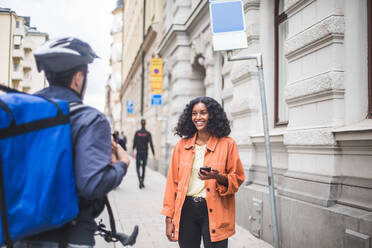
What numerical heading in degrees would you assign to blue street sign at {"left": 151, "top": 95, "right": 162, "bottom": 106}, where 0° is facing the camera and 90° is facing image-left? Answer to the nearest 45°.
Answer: approximately 0°

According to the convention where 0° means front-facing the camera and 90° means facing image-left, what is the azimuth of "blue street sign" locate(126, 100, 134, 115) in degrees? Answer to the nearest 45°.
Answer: approximately 0°

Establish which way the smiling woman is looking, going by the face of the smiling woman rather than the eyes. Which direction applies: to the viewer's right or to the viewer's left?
to the viewer's left

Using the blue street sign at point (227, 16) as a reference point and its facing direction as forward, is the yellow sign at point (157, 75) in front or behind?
behind

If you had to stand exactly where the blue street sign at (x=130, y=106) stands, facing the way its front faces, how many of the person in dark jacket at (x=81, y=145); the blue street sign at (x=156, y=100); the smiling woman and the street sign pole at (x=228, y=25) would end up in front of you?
4

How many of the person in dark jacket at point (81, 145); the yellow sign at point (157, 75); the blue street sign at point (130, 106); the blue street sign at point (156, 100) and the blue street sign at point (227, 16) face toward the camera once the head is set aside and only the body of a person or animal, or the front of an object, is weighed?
4

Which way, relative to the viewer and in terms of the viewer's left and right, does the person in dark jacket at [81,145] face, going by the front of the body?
facing away from the viewer and to the right of the viewer

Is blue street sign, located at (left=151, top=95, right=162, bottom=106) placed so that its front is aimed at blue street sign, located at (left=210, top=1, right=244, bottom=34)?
yes

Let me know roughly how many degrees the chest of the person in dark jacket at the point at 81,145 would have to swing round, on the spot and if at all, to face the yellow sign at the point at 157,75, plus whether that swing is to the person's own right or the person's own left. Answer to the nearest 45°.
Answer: approximately 45° to the person's own left

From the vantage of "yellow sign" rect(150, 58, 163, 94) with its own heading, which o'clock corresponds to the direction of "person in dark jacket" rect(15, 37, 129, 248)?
The person in dark jacket is roughly at 12 o'clock from the yellow sign.
